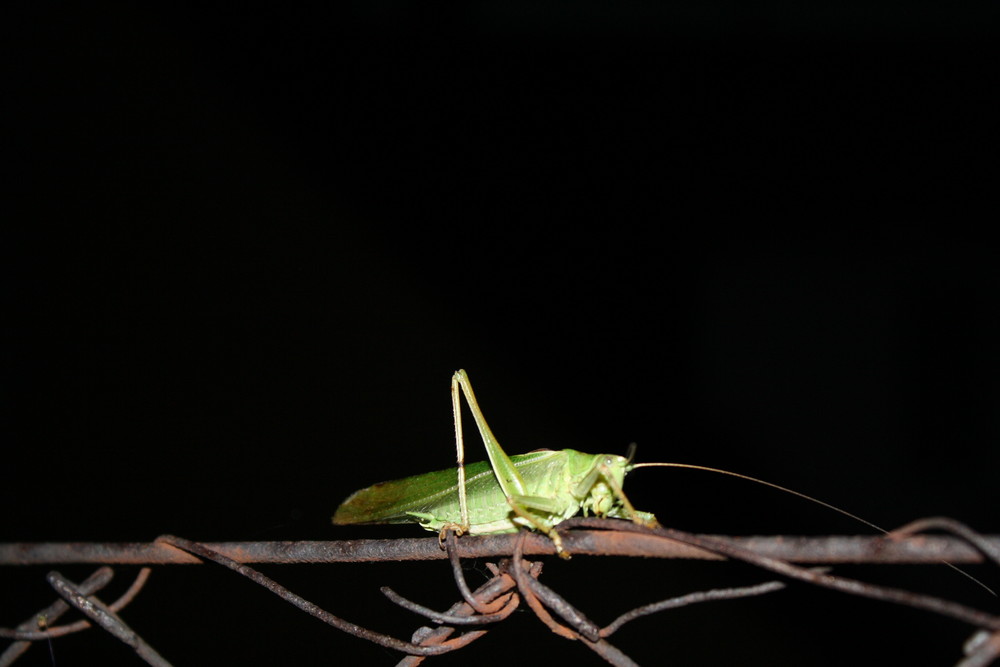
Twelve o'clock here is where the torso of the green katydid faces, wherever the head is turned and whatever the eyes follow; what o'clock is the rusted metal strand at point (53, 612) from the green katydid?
The rusted metal strand is roughly at 5 o'clock from the green katydid.

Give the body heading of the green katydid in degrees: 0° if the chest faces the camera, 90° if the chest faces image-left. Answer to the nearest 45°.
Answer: approximately 270°

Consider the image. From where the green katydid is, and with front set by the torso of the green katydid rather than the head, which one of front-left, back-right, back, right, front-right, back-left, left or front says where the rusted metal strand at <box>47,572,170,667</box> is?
back-right
